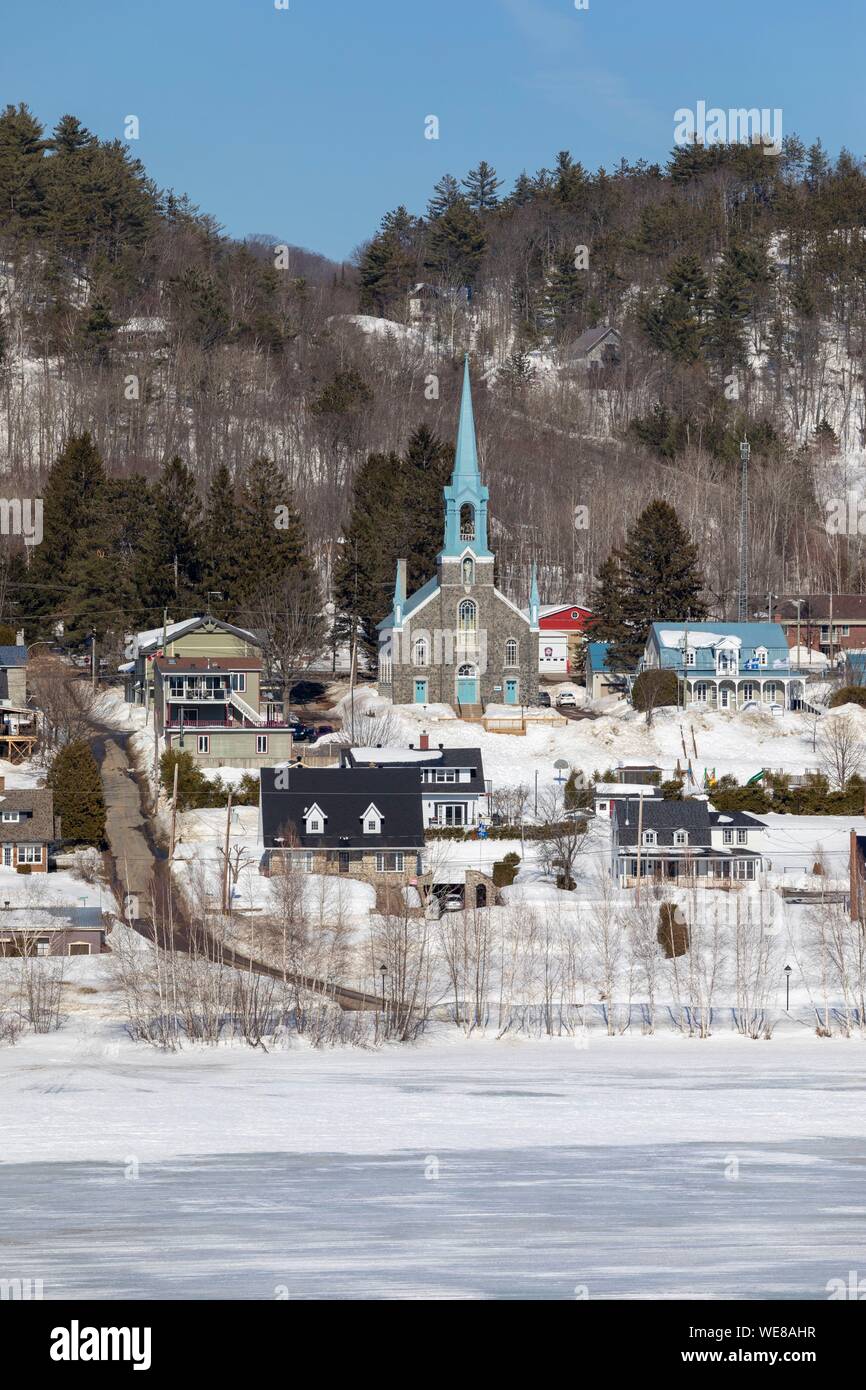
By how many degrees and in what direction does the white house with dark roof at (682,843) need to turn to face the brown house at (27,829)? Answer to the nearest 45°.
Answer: approximately 90° to its right

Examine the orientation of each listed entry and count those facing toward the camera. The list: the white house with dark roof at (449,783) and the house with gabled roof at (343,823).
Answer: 2

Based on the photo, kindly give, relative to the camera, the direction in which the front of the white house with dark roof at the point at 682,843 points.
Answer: facing the viewer

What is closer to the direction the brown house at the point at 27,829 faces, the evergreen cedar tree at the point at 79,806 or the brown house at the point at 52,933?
the brown house

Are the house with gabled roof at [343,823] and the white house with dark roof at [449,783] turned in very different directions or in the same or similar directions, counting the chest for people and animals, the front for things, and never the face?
same or similar directions

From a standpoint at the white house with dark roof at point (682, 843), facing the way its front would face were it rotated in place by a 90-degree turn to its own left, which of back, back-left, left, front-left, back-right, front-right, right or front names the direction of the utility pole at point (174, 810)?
back

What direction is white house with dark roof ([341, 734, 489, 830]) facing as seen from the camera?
toward the camera

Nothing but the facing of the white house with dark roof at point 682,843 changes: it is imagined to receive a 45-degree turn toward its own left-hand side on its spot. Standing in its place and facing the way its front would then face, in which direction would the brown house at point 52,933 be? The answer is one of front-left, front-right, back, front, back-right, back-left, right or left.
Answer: right

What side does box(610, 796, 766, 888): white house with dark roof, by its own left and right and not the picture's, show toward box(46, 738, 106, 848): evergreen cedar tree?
right

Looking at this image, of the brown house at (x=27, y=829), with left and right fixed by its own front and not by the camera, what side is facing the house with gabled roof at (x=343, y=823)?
left

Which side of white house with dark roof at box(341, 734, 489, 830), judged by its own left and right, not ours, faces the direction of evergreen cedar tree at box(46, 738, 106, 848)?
right

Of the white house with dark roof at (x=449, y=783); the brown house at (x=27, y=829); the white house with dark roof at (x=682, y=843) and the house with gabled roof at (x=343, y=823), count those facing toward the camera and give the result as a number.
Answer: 4

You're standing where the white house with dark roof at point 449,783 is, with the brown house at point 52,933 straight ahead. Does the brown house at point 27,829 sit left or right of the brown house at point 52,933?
right

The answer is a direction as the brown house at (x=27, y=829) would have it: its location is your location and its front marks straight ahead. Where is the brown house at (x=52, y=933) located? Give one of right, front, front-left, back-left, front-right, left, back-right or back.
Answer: front

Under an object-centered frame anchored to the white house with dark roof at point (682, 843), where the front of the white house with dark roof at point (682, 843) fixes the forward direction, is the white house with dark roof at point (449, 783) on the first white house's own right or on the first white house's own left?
on the first white house's own right
